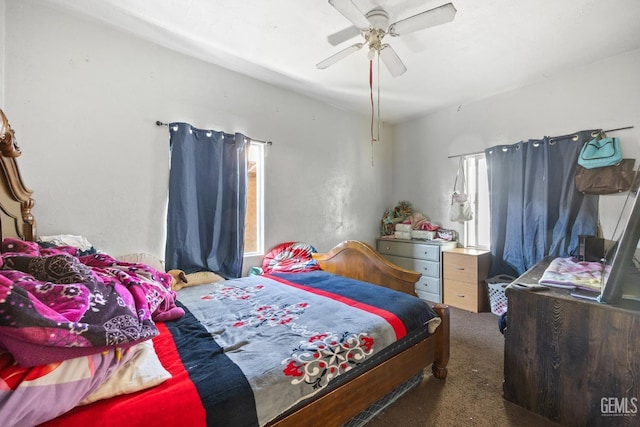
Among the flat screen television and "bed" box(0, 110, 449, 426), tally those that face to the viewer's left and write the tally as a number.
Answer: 1

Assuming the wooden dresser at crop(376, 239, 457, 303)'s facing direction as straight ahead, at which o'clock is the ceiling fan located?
The ceiling fan is roughly at 11 o'clock from the wooden dresser.

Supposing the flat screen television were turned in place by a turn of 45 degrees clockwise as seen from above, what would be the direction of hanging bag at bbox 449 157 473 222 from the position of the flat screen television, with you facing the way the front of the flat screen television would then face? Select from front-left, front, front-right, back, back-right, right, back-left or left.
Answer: front

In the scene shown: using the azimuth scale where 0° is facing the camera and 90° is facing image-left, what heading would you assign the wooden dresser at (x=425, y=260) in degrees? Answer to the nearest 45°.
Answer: approximately 45°

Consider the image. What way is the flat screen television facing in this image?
to the viewer's left

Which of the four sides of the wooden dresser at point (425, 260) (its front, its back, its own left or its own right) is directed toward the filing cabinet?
left

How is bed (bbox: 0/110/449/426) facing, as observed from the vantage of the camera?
facing away from the viewer and to the right of the viewer

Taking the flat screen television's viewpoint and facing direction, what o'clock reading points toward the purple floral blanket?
The purple floral blanket is roughly at 10 o'clock from the flat screen television.

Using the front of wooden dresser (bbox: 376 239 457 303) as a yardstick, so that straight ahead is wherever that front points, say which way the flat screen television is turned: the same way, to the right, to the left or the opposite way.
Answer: to the right
